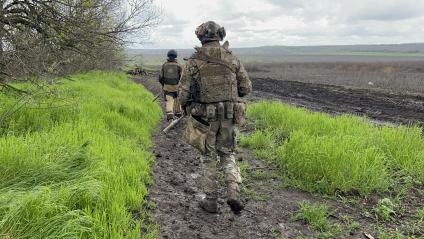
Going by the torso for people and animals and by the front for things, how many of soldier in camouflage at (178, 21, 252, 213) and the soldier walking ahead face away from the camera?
2

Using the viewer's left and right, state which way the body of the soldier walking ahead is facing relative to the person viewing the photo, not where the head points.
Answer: facing away from the viewer

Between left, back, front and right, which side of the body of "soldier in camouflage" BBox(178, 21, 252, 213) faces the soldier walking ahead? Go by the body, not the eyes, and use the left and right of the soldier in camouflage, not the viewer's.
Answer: front

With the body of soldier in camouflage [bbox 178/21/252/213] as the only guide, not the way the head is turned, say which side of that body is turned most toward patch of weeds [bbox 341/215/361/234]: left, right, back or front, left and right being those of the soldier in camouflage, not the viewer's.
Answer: right

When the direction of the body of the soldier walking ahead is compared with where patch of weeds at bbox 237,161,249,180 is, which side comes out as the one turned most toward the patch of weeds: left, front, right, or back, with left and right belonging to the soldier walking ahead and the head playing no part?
back

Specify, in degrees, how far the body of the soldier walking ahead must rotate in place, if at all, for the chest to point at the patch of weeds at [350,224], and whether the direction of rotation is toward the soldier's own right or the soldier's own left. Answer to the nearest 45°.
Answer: approximately 180°

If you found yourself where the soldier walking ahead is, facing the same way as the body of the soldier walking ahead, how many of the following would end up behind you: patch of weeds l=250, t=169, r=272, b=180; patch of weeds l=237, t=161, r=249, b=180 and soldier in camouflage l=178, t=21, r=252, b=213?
3

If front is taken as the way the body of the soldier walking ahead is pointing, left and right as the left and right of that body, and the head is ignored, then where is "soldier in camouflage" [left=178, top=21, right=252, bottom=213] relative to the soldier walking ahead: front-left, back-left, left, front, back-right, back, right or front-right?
back

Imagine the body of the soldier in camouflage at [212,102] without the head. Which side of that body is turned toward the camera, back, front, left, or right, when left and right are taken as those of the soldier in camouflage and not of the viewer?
back

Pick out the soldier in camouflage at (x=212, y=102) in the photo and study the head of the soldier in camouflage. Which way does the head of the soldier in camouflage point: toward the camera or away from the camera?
away from the camera
